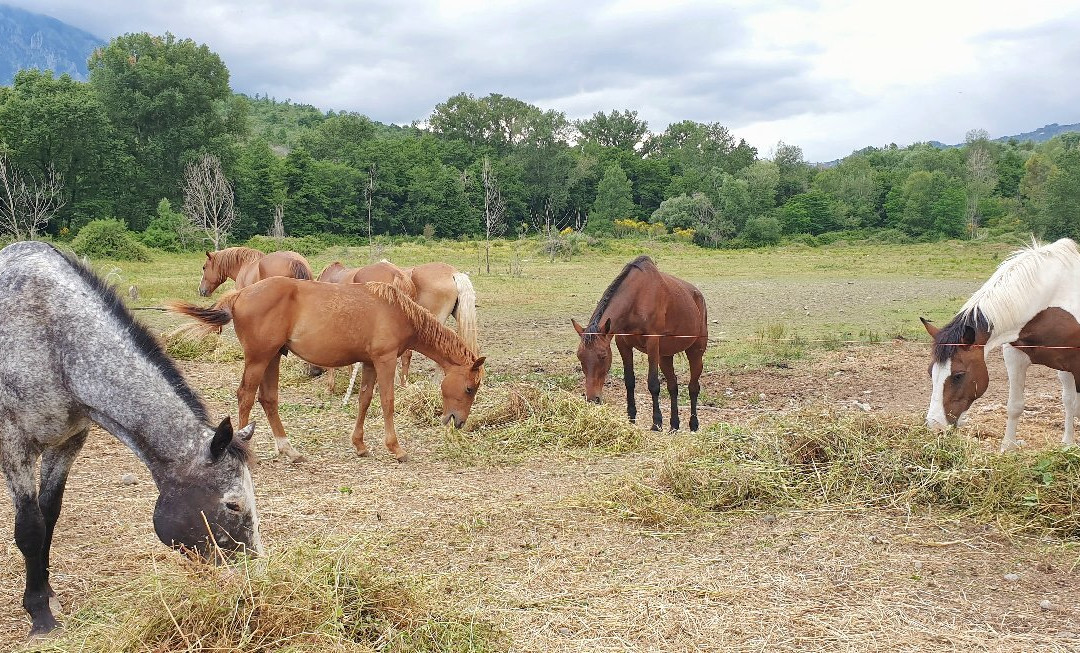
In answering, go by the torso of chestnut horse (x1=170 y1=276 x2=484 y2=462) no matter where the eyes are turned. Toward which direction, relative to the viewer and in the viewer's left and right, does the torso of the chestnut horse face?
facing to the right of the viewer

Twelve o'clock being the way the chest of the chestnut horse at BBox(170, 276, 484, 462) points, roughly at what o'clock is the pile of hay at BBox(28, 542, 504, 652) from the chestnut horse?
The pile of hay is roughly at 3 o'clock from the chestnut horse.

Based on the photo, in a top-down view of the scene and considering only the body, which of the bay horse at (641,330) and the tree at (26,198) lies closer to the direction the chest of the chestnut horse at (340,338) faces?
the bay horse

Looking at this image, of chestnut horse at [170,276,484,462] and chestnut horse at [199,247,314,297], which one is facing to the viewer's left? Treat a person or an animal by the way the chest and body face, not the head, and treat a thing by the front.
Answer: chestnut horse at [199,247,314,297]

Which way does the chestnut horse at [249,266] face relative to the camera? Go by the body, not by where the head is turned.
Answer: to the viewer's left

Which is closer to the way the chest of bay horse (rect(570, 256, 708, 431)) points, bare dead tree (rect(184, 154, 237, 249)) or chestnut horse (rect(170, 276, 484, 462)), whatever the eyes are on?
the chestnut horse

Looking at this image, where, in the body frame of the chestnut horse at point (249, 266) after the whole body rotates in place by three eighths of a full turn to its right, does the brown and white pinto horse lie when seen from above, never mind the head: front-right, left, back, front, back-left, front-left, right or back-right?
right

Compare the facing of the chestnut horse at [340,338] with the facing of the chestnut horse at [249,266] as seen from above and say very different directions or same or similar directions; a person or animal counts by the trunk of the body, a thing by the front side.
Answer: very different directions

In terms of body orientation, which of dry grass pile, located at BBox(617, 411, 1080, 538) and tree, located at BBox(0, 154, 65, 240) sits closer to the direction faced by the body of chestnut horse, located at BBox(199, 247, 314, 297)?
the tree

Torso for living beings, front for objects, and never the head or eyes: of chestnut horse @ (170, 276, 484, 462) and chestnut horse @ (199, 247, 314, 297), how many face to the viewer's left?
1

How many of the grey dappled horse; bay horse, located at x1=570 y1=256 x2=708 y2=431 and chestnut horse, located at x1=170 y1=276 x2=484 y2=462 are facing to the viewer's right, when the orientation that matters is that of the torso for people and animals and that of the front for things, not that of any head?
2

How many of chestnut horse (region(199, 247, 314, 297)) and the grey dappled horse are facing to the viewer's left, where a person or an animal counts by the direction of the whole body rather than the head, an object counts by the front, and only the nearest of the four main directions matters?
1

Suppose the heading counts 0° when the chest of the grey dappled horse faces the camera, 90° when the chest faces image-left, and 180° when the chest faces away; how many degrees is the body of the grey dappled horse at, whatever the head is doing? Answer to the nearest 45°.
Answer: approximately 270°

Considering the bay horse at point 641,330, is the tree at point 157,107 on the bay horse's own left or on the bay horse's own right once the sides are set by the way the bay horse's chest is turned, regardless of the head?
on the bay horse's own right
